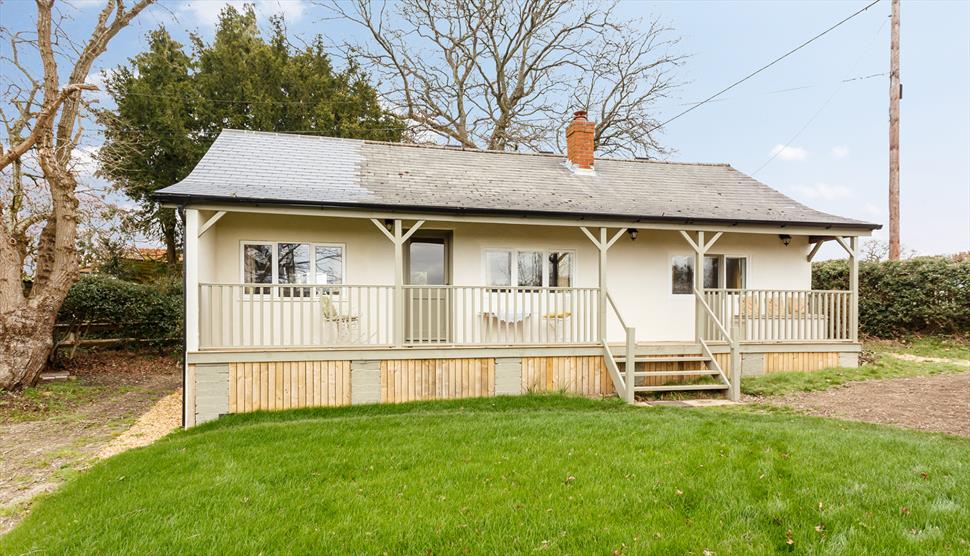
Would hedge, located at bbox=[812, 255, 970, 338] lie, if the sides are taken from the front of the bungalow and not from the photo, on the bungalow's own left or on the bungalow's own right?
on the bungalow's own left

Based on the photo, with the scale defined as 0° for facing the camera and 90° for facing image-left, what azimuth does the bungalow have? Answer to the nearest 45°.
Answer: approximately 0°

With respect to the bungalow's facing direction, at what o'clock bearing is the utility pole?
The utility pole is roughly at 8 o'clock from the bungalow.

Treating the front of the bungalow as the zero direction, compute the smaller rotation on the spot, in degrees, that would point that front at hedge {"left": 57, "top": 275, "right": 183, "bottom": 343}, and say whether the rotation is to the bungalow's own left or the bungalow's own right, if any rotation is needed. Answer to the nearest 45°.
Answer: approximately 90° to the bungalow's own right

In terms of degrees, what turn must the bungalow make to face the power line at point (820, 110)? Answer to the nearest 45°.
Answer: approximately 135° to its left

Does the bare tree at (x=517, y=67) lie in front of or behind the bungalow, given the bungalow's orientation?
behind

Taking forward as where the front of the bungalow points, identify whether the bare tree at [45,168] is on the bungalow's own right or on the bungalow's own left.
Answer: on the bungalow's own right

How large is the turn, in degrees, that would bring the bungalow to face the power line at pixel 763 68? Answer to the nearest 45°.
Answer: approximately 135° to its left
